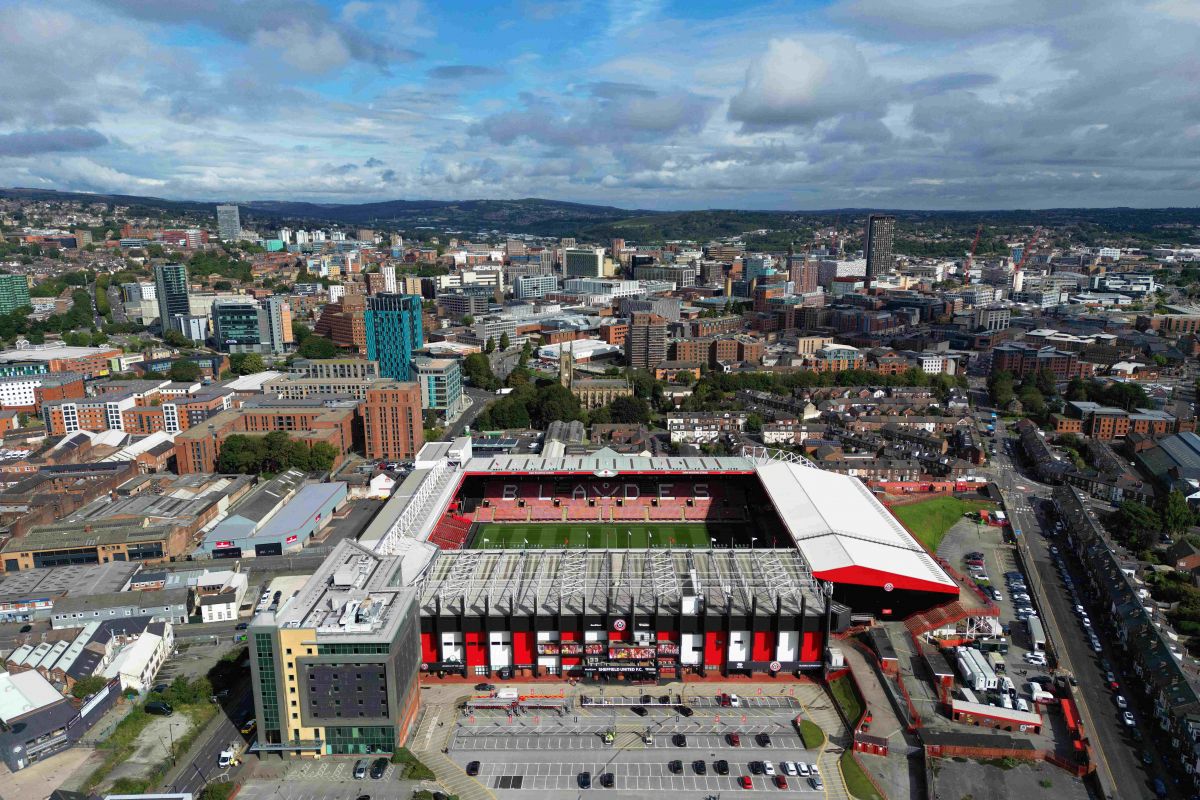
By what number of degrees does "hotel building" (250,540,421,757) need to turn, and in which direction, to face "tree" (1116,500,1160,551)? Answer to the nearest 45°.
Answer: approximately 90° to its left

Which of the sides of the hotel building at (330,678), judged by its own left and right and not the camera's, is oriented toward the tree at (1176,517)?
left

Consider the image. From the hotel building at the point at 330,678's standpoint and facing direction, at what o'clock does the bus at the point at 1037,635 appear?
The bus is roughly at 9 o'clock from the hotel building.

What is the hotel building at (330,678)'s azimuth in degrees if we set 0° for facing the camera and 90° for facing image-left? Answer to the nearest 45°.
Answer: approximately 0°
